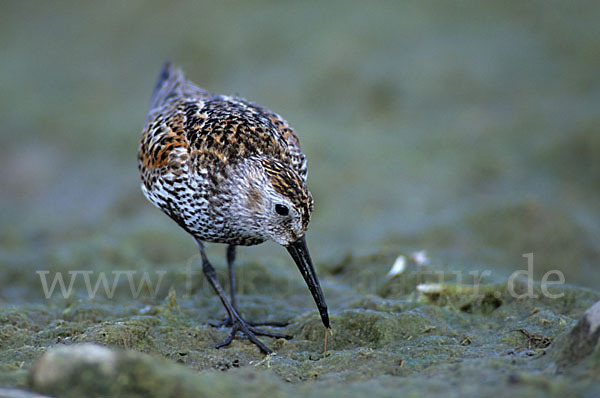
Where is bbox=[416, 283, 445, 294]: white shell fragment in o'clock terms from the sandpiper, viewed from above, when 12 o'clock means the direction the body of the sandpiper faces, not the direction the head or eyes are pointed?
The white shell fragment is roughly at 10 o'clock from the sandpiper.

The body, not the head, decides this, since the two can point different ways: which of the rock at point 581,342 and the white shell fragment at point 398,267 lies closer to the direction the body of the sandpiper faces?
the rock

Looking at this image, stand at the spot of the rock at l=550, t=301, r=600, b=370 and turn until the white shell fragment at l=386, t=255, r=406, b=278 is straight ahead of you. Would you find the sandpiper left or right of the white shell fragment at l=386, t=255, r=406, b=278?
left

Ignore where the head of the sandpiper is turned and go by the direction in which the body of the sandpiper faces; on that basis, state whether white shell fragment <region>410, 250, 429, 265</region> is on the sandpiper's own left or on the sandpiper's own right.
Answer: on the sandpiper's own left

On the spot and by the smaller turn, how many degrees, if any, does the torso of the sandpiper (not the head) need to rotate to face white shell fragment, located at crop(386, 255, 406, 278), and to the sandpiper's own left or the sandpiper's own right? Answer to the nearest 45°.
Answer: approximately 90° to the sandpiper's own left

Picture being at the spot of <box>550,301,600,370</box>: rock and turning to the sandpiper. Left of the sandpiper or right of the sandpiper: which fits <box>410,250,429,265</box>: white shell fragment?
right

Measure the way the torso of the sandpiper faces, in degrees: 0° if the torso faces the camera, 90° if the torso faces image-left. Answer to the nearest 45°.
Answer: approximately 315°
